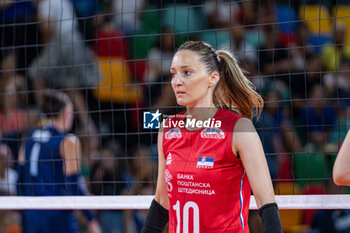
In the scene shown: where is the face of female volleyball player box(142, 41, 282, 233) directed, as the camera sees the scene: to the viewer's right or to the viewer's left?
to the viewer's left

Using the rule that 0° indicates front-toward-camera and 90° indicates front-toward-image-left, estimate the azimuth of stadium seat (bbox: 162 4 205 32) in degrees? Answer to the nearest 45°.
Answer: approximately 0°

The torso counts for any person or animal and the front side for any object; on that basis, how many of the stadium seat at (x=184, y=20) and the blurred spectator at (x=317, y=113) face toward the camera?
2

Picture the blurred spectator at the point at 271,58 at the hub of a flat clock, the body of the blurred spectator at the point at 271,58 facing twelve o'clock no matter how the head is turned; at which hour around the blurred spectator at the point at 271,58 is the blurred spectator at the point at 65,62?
the blurred spectator at the point at 65,62 is roughly at 3 o'clock from the blurred spectator at the point at 271,58.

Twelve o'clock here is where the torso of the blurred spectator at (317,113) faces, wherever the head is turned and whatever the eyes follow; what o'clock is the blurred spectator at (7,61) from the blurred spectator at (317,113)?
the blurred spectator at (7,61) is roughly at 3 o'clock from the blurred spectator at (317,113).

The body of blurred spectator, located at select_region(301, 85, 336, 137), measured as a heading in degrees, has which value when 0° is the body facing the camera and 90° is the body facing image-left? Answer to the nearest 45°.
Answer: approximately 0°
